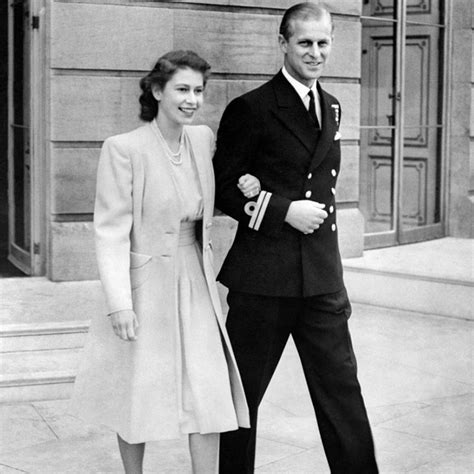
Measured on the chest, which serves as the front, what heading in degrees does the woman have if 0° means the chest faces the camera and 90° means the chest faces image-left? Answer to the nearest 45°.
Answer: approximately 315°

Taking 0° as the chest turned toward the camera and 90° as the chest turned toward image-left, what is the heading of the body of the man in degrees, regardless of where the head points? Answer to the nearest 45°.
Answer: approximately 315°

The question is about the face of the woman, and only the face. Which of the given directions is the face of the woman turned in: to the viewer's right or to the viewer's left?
to the viewer's right

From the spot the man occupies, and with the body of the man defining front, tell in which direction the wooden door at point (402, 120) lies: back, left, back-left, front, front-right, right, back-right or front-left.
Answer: back-left

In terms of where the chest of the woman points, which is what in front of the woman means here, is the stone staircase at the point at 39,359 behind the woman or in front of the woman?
behind

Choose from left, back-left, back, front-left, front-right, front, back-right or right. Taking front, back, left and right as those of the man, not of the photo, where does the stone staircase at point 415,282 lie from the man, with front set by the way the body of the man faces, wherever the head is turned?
back-left
